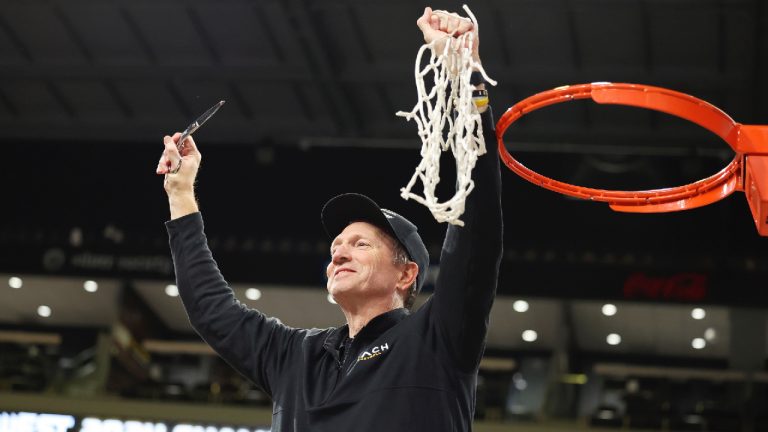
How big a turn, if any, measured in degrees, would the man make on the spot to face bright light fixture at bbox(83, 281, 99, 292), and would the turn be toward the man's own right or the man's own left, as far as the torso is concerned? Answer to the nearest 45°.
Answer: approximately 135° to the man's own right

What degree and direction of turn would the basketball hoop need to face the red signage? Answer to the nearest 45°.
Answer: approximately 90° to its right

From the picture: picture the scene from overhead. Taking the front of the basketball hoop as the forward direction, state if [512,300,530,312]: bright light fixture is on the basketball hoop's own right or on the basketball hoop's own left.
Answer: on the basketball hoop's own right

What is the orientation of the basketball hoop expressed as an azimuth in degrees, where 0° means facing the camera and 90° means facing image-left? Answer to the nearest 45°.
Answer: approximately 90°

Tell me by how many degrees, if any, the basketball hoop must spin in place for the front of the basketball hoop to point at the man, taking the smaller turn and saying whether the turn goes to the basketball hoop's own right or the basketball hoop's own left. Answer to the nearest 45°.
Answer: approximately 45° to the basketball hoop's own left

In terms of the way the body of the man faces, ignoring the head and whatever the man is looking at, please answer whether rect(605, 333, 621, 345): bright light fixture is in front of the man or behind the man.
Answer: behind

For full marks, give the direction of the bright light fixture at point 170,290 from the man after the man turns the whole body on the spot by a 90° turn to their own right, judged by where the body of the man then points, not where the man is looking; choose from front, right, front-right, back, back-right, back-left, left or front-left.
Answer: front-right

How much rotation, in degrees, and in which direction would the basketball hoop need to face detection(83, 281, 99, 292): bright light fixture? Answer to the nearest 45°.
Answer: approximately 45° to its right

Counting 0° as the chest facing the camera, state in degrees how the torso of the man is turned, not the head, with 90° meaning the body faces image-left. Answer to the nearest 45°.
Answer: approximately 45°

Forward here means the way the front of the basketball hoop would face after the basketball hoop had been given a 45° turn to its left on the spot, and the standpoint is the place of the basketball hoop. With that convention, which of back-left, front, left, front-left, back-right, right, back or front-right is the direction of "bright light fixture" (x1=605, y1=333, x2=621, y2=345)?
back-right
